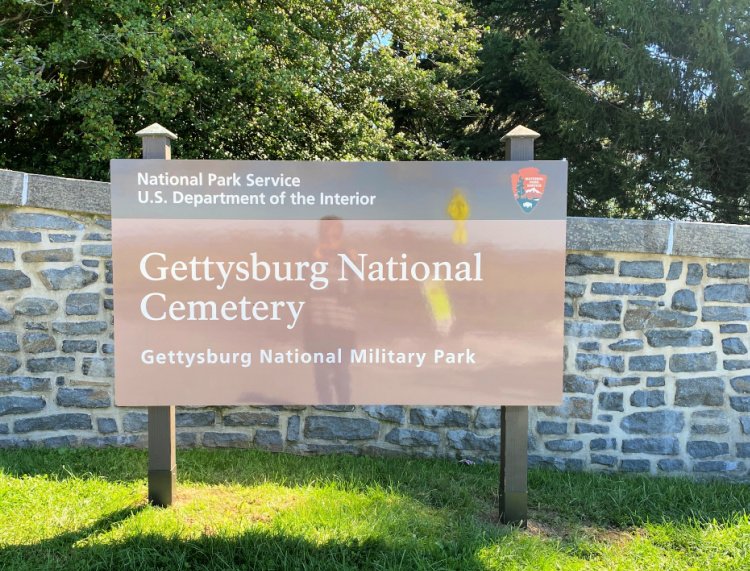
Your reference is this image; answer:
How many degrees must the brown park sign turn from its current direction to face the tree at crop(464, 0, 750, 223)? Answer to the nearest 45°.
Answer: approximately 135° to its left

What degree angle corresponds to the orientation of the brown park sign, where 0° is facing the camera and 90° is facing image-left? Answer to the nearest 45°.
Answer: approximately 0°
